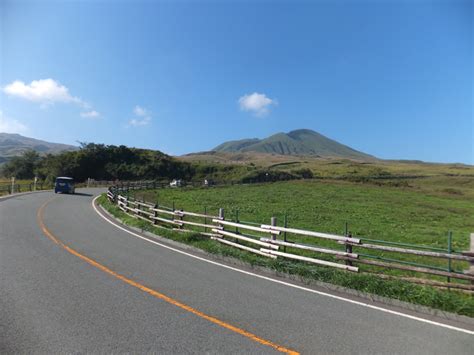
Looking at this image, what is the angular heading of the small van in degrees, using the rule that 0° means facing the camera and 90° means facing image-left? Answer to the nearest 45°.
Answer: approximately 45°
